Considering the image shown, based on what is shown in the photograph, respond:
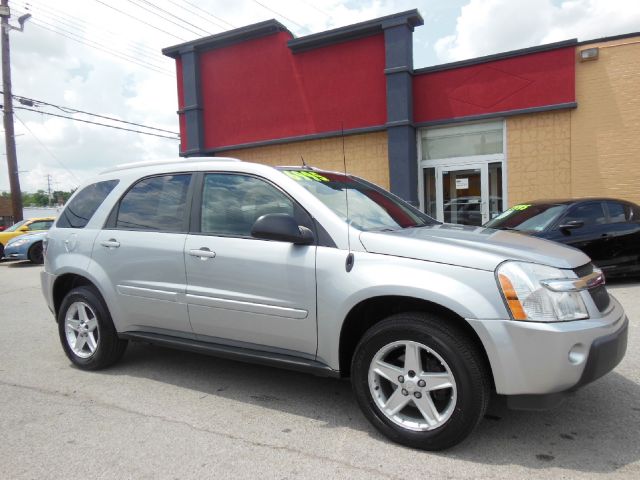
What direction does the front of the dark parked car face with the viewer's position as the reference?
facing the viewer and to the left of the viewer

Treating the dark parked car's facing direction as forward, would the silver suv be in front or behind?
in front

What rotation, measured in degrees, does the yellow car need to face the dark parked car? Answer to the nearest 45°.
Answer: approximately 90° to its left

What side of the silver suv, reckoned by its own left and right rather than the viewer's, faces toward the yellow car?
back

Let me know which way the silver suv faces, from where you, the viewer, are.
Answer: facing the viewer and to the right of the viewer

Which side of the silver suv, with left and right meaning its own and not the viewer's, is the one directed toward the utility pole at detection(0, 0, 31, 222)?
back

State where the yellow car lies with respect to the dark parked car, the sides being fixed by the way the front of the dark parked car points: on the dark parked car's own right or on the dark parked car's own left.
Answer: on the dark parked car's own right

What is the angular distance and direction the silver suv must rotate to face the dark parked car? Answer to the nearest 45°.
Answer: approximately 90° to its left

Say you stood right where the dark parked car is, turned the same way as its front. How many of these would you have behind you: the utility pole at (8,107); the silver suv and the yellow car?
0

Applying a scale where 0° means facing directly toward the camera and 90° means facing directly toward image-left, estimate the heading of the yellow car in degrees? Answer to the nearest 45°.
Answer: approximately 45°
